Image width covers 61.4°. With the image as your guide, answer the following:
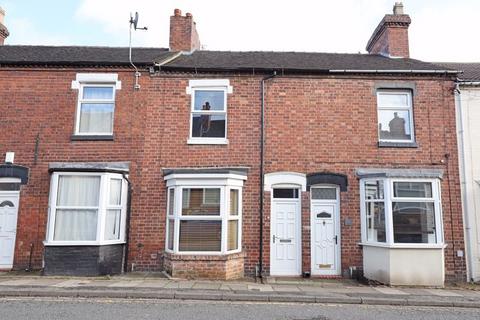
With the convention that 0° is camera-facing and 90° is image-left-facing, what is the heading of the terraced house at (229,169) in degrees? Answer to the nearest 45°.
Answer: approximately 0°
